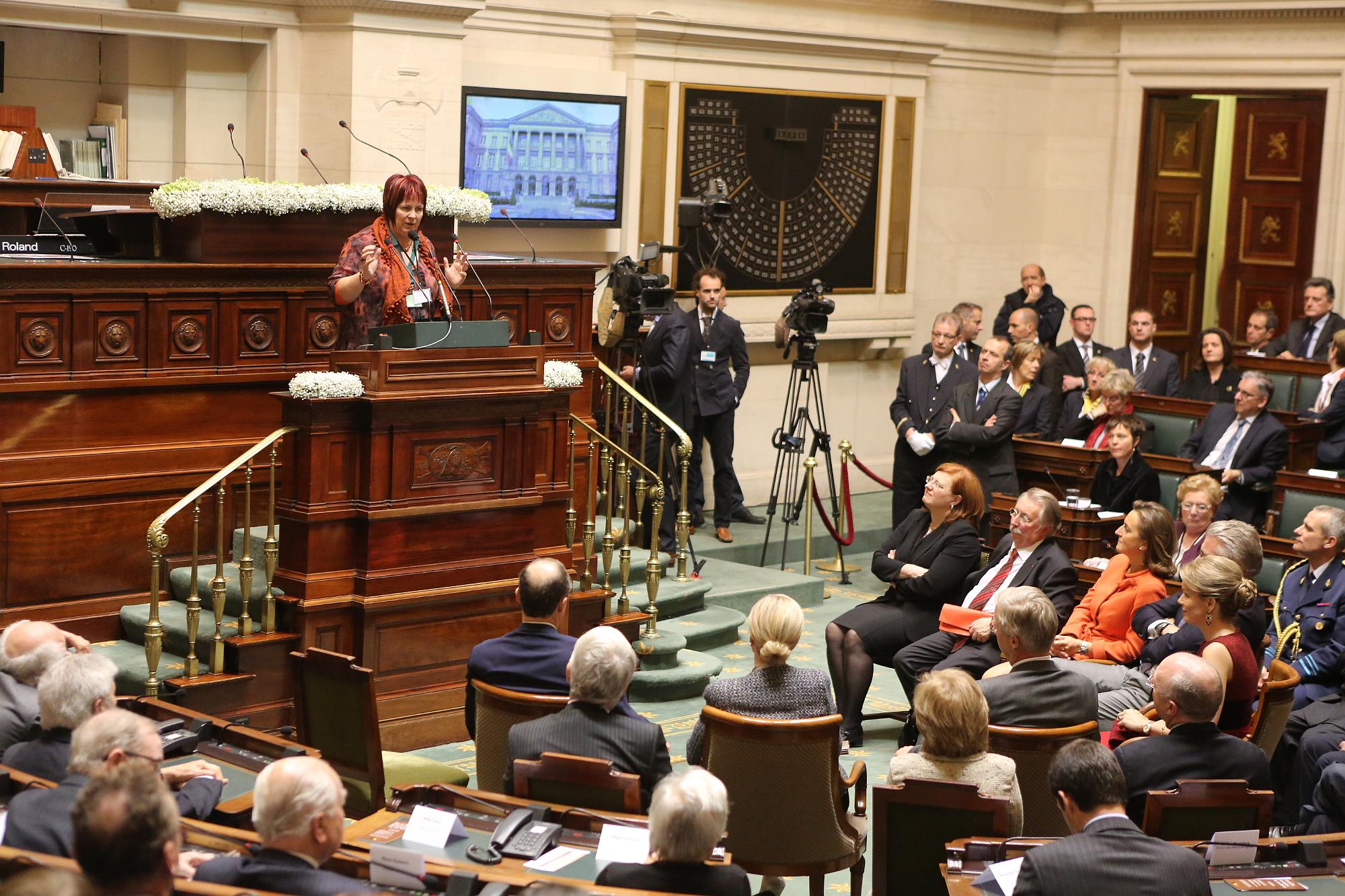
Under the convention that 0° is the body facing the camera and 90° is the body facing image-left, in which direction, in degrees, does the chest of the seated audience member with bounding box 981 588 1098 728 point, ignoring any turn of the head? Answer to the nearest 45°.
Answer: approximately 135°

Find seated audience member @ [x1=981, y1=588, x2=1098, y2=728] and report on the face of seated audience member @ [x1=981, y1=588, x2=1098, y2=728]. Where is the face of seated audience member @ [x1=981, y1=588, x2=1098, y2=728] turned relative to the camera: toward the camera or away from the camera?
away from the camera

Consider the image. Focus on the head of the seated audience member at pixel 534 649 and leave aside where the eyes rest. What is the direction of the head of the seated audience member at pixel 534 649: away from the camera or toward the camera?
away from the camera

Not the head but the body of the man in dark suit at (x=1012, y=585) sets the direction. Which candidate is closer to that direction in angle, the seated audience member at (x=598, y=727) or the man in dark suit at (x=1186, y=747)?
the seated audience member

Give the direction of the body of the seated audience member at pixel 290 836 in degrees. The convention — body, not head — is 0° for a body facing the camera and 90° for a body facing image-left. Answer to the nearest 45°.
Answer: approximately 225°

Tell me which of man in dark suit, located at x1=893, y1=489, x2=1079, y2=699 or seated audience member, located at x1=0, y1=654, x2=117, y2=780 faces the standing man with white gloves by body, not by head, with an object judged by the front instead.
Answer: the seated audience member

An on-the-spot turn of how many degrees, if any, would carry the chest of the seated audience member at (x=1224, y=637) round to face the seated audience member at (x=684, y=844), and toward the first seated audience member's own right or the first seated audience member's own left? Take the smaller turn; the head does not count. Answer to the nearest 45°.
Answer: approximately 45° to the first seated audience member's own left

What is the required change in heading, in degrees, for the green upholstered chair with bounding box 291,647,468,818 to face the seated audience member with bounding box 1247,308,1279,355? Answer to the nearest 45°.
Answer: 0° — it already faces them

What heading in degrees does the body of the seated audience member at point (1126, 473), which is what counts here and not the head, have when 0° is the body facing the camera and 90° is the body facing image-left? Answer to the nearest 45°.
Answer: approximately 45°

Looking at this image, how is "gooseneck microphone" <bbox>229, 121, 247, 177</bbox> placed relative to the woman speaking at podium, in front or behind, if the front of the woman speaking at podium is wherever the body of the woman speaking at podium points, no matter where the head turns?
behind

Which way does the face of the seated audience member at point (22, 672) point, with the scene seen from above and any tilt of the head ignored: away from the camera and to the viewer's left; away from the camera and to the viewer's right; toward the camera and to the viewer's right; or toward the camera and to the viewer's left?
away from the camera and to the viewer's right

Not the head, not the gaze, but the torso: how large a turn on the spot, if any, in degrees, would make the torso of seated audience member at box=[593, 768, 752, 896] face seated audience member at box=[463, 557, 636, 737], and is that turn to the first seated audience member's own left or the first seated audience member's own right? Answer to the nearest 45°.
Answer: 0° — they already face them
